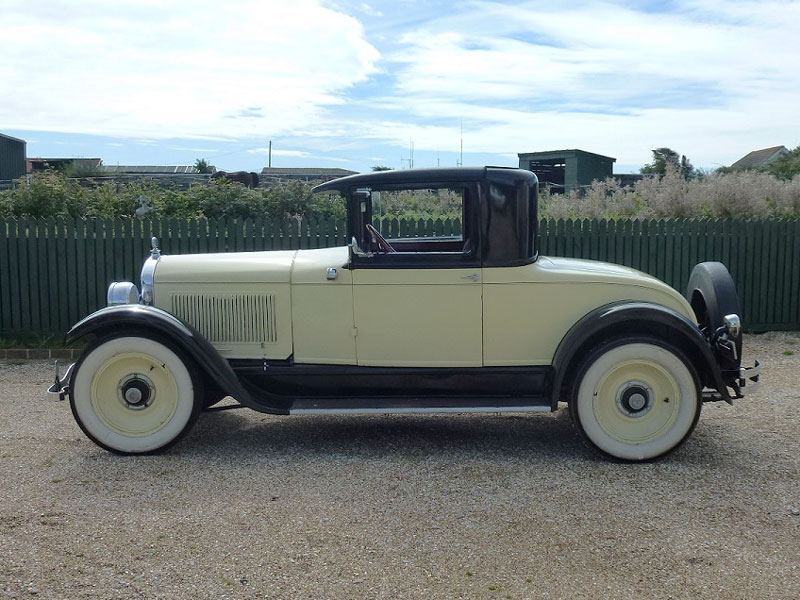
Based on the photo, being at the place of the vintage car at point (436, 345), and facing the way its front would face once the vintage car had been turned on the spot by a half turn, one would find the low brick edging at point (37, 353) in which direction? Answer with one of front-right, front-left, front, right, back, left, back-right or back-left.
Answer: back-left

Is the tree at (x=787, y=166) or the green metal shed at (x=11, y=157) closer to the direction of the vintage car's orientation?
the green metal shed

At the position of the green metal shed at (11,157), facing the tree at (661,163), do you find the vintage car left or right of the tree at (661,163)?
right

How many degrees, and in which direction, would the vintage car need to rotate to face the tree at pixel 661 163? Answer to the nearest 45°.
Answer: approximately 90° to its right

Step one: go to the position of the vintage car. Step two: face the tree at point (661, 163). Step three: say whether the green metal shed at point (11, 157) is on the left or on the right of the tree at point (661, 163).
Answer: left

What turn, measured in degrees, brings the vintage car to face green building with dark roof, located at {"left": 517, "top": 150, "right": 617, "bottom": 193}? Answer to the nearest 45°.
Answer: approximately 90° to its right

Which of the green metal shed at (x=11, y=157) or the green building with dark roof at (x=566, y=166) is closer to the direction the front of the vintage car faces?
the green metal shed

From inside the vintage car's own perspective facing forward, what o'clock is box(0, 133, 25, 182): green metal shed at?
The green metal shed is roughly at 2 o'clock from the vintage car.

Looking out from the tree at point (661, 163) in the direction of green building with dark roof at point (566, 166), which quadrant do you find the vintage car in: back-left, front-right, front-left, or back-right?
front-left

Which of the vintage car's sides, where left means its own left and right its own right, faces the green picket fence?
right

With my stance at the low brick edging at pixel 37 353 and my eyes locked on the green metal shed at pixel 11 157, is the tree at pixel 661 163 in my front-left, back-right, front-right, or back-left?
front-right

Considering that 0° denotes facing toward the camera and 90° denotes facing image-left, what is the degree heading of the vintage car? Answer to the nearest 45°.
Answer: approximately 90°
